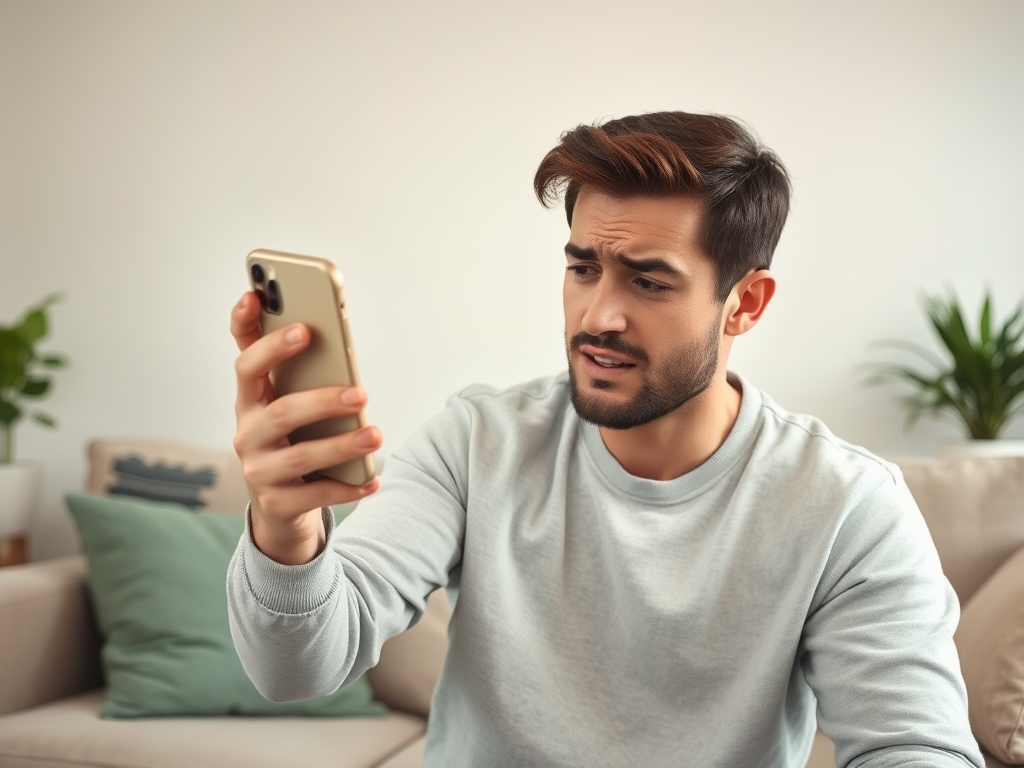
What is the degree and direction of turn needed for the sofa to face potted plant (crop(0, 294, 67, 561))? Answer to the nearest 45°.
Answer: approximately 135° to its right

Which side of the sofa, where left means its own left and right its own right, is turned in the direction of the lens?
front

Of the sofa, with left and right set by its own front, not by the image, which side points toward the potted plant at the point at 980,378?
left

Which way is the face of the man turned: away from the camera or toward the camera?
toward the camera
